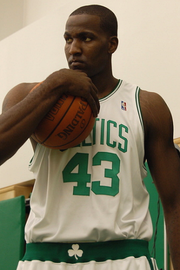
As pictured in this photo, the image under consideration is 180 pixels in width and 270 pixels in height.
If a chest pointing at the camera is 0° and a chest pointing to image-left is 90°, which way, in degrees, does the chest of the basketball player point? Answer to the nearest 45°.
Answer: approximately 0°

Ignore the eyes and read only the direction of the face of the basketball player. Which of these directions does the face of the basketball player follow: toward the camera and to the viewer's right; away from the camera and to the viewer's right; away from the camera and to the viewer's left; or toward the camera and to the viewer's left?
toward the camera and to the viewer's left
